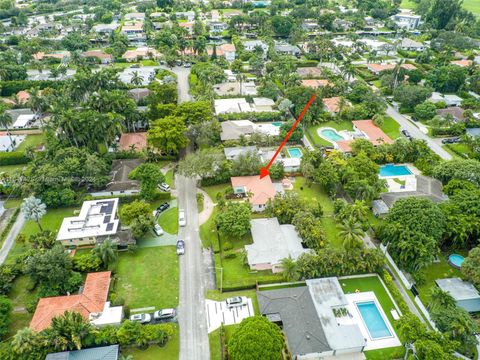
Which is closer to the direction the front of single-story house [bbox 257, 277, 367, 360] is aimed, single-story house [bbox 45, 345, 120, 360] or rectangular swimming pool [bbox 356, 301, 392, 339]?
the single-story house

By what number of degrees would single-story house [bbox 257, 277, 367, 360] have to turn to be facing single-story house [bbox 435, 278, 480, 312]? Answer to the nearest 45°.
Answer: approximately 180°

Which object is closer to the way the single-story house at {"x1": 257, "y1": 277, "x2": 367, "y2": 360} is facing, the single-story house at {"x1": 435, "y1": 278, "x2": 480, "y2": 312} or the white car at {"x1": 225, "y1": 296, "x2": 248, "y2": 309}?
the white car

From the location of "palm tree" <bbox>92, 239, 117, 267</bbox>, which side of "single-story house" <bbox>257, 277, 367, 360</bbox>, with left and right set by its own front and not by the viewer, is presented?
front

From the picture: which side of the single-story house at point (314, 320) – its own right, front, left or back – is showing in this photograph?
left

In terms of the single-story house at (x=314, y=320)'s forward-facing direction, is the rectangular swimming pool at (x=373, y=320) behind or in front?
behind

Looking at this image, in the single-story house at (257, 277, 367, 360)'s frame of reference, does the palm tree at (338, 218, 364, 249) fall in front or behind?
behind

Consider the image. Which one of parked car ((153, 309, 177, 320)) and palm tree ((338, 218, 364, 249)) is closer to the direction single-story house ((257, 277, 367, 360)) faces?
the parked car
